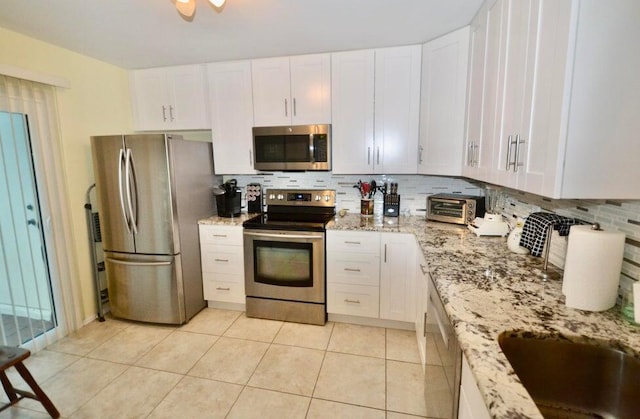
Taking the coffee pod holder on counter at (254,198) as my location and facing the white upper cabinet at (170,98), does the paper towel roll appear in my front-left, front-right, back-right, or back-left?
back-left

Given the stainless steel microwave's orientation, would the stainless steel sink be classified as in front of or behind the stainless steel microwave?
in front

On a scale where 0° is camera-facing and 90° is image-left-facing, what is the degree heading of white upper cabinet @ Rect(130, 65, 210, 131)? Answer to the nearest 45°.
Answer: approximately 0°

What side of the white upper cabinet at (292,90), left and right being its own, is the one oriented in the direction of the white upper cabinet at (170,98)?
right

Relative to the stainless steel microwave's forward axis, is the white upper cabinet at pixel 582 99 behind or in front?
in front

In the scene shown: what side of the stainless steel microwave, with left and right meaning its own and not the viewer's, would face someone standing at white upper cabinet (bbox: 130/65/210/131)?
right

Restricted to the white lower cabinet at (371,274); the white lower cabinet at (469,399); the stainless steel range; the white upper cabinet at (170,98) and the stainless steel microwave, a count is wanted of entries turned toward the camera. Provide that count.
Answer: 4

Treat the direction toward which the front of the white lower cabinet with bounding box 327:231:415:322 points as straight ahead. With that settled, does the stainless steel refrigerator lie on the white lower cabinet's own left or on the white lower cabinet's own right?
on the white lower cabinet's own right

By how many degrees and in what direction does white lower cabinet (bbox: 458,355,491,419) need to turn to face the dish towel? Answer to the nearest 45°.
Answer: approximately 90° to its right
